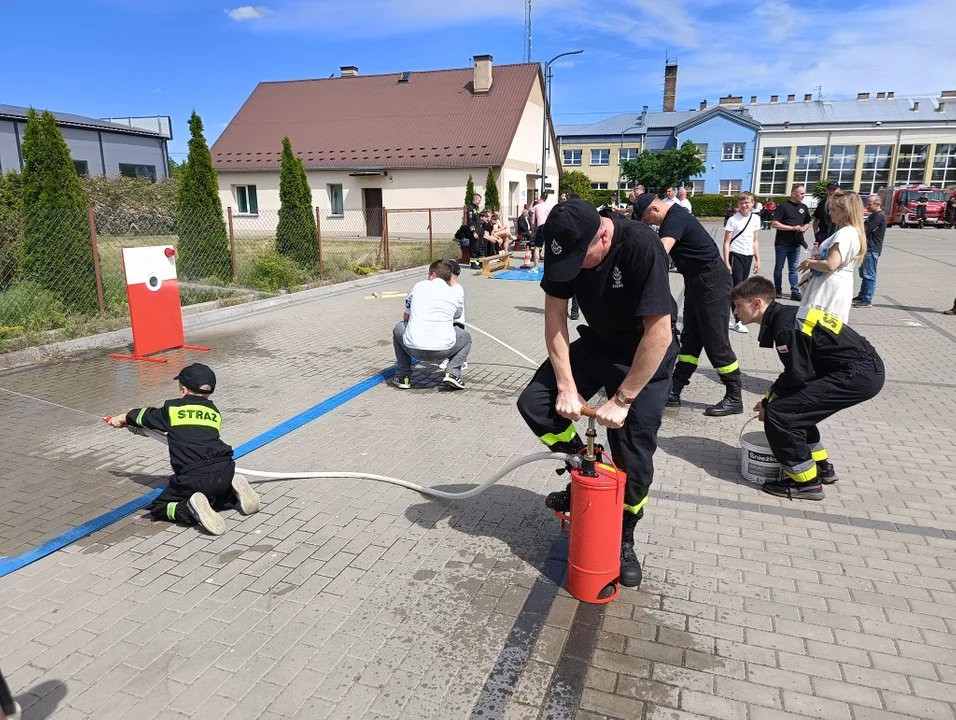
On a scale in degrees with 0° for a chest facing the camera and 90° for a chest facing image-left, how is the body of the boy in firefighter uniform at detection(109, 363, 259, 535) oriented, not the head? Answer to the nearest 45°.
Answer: approximately 135°

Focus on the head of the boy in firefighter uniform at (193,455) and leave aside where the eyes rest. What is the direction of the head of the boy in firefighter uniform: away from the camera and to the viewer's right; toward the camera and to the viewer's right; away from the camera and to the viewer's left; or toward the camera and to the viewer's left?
away from the camera and to the viewer's left

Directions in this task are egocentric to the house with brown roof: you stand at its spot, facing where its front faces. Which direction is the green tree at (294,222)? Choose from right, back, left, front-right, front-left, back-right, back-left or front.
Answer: front

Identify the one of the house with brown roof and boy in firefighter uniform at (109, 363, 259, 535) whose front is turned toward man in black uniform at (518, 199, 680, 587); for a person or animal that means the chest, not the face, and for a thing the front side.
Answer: the house with brown roof

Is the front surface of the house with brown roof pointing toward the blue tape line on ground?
yes

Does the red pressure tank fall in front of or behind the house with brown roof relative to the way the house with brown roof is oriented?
in front

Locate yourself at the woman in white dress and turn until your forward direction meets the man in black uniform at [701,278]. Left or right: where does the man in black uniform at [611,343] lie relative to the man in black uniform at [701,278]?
left

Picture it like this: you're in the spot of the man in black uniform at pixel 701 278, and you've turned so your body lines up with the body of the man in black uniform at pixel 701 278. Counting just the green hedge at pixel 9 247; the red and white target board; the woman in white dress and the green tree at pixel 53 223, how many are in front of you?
3

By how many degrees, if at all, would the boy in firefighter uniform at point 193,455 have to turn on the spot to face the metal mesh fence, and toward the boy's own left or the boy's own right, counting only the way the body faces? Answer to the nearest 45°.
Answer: approximately 45° to the boy's own right

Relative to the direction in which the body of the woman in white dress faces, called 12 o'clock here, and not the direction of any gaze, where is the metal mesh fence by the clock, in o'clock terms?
The metal mesh fence is roughly at 12 o'clock from the woman in white dress.

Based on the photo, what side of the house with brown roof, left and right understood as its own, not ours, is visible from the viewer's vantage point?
front

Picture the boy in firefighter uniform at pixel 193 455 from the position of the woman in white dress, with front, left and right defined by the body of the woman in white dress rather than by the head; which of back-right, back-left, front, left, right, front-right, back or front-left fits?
front-left

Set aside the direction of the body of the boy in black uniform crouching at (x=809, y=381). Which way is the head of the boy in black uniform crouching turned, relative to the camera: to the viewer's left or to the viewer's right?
to the viewer's left

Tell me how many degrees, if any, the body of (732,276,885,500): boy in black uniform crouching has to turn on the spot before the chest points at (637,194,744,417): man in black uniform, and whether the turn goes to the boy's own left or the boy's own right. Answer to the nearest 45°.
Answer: approximately 45° to the boy's own right

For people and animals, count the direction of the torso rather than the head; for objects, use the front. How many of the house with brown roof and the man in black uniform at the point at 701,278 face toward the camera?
1

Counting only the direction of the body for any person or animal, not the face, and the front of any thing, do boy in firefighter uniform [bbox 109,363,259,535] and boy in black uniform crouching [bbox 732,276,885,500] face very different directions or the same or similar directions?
same or similar directions

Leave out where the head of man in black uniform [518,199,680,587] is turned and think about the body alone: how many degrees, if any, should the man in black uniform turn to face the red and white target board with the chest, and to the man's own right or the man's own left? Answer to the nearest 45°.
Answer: approximately 90° to the man's own right
